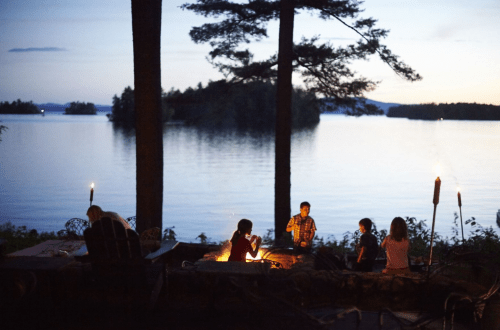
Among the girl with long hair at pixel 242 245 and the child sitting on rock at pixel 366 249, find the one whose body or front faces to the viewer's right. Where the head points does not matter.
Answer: the girl with long hair

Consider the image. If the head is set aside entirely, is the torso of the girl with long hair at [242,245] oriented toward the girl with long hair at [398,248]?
yes

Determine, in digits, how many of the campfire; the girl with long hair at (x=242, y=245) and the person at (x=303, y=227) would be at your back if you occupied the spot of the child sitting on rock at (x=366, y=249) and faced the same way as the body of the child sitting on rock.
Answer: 0

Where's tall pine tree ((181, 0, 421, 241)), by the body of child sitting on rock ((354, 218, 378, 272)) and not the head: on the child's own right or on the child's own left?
on the child's own right

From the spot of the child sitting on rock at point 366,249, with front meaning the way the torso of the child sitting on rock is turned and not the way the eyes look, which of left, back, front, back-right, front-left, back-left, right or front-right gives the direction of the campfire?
front

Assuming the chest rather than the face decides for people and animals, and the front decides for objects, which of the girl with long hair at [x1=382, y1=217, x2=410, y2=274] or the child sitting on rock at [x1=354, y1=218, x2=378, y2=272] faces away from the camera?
the girl with long hair

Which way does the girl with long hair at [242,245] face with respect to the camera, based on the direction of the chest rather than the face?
to the viewer's right

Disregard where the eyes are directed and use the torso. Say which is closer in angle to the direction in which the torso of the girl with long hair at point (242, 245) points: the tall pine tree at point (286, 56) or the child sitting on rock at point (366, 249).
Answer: the child sitting on rock

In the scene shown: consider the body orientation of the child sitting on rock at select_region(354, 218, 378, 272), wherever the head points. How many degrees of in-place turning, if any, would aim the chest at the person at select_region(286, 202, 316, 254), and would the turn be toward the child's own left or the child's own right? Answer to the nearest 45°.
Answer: approximately 45° to the child's own right

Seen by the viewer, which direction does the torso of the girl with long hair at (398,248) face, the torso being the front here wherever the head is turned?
away from the camera

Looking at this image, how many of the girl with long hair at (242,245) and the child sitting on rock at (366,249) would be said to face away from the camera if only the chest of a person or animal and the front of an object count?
0

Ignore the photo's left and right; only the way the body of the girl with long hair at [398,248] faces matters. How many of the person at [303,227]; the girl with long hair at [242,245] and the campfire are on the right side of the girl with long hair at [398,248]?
0

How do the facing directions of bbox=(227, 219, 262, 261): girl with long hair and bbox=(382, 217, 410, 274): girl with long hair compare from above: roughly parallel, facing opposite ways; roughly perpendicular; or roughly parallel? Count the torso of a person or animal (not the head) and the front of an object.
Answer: roughly perpendicular

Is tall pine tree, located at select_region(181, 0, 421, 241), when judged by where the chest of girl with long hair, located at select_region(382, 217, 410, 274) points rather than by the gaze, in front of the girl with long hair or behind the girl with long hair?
in front

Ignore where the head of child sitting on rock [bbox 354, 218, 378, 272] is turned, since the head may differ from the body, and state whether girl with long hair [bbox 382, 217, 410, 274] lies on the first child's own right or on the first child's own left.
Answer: on the first child's own right

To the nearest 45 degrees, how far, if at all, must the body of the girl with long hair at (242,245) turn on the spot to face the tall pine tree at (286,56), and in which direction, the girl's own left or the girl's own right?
approximately 90° to the girl's own left

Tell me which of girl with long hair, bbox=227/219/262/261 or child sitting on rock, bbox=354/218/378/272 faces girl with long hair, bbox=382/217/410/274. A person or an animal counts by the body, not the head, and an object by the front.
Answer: girl with long hair, bbox=227/219/262/261

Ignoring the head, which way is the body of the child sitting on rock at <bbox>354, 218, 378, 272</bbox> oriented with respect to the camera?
to the viewer's left
